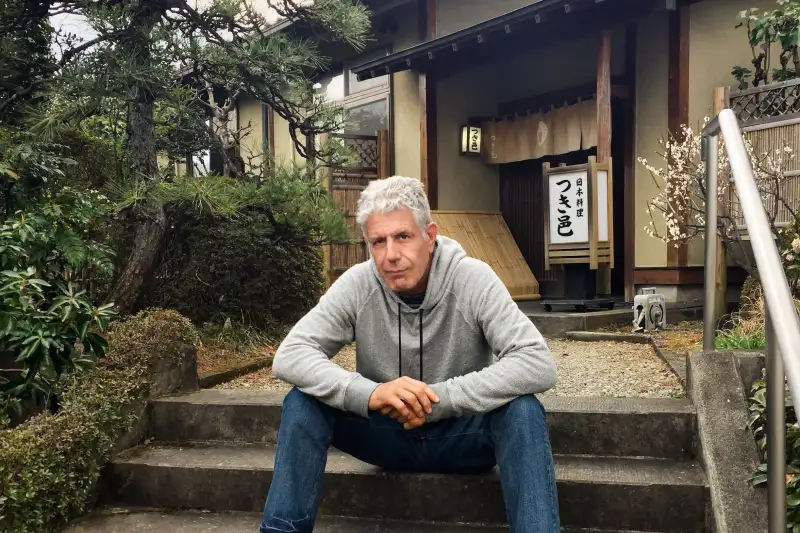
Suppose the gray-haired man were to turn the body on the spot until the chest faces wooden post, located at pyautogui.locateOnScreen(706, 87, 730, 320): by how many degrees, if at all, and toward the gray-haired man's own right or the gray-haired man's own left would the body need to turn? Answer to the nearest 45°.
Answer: approximately 135° to the gray-haired man's own left

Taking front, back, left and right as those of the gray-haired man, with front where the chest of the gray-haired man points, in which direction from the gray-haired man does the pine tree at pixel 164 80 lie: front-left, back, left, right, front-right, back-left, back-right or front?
back-right

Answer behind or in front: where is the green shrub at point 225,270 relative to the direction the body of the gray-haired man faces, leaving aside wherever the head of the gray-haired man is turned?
behind

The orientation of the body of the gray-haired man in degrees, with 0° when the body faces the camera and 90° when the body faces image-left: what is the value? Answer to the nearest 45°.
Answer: approximately 0°

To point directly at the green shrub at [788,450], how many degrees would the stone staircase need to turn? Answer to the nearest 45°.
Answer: approximately 90° to its left

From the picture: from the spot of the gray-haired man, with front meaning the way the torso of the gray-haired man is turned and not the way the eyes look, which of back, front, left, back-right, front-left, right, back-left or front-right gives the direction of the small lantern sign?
back

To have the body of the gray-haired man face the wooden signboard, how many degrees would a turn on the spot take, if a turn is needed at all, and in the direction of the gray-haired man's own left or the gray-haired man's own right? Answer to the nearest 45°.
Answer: approximately 180°

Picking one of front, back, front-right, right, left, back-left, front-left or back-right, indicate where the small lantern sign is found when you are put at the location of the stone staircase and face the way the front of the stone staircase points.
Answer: back

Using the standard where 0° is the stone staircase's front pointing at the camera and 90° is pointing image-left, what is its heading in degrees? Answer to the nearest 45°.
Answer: approximately 0°

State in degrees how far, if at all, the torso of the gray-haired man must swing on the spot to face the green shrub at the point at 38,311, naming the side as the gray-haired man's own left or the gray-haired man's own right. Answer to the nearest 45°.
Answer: approximately 90° to the gray-haired man's own right

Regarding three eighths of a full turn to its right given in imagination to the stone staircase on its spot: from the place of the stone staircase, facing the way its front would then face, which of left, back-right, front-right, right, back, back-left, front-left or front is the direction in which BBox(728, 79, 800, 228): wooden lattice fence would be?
right
